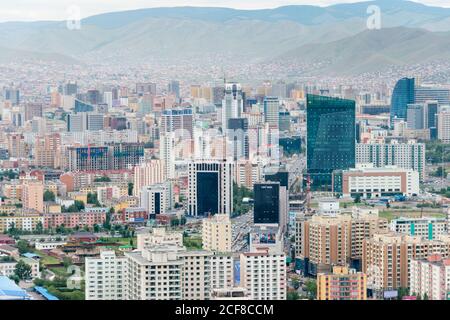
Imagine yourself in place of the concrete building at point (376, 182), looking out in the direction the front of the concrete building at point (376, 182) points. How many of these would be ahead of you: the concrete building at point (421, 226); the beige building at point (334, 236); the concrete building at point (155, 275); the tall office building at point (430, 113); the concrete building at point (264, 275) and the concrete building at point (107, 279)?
5

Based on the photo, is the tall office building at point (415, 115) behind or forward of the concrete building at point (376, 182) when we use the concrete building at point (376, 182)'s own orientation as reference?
behind

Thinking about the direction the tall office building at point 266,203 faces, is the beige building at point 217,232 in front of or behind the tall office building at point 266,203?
in front

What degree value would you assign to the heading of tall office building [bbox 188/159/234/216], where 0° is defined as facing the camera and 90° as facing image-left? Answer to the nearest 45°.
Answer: approximately 0°

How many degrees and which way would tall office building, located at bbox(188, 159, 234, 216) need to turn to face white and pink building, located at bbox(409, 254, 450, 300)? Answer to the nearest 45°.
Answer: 0° — it already faces it

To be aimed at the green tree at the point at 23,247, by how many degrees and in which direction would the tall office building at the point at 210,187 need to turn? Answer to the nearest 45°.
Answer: approximately 45° to its right

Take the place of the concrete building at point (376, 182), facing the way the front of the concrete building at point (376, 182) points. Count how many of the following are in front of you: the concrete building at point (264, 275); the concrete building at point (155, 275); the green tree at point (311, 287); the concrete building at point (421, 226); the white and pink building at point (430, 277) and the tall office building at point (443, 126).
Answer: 5

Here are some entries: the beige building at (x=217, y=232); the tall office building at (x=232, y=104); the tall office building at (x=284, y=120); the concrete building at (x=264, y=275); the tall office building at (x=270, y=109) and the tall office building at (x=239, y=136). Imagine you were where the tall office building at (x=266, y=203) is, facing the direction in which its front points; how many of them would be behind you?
4

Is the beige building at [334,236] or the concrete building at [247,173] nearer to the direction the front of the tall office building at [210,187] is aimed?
the beige building

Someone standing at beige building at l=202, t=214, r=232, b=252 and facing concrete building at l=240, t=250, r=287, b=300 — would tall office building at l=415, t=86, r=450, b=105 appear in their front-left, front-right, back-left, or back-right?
back-left

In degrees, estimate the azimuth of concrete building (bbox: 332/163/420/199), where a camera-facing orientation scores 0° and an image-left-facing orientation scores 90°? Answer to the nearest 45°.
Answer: approximately 0°

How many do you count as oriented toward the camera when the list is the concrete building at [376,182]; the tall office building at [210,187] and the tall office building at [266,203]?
3

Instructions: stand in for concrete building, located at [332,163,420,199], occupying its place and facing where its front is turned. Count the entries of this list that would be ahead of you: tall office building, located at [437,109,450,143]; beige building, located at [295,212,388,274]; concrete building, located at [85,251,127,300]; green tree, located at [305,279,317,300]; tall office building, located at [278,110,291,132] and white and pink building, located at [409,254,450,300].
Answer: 4
